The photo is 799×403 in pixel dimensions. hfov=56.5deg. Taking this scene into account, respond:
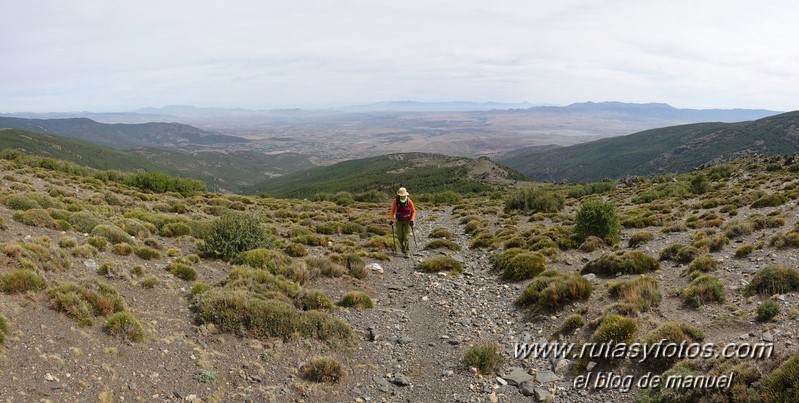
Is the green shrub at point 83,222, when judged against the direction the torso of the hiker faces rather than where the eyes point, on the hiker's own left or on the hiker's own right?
on the hiker's own right

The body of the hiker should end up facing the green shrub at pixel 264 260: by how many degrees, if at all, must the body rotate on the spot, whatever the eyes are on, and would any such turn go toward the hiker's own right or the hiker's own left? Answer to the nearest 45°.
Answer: approximately 45° to the hiker's own right

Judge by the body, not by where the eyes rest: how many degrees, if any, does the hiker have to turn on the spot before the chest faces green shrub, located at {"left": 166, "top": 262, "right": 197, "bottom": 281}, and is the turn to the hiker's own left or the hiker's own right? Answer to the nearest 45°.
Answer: approximately 45° to the hiker's own right

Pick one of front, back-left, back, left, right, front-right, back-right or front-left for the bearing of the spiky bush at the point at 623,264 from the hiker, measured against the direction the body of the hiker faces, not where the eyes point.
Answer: front-left

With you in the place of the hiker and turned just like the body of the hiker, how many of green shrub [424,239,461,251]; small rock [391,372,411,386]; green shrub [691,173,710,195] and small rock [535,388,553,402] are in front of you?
2

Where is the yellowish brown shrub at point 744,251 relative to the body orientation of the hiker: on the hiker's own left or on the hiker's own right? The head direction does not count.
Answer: on the hiker's own left

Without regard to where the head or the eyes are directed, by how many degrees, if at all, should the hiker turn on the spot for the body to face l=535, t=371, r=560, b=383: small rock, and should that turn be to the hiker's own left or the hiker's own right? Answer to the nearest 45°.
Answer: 0° — they already face it

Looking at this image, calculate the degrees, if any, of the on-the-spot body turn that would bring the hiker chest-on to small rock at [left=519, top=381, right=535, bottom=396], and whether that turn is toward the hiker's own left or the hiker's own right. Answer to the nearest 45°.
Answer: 0° — they already face it

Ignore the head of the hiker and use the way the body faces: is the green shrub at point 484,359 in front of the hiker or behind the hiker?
in front

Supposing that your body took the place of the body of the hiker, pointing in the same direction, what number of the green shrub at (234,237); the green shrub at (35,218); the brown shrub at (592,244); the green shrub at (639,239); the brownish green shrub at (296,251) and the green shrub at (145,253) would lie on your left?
2

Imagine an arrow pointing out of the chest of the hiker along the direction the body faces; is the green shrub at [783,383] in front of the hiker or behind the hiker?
in front

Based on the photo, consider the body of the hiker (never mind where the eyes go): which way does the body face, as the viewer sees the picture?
toward the camera
